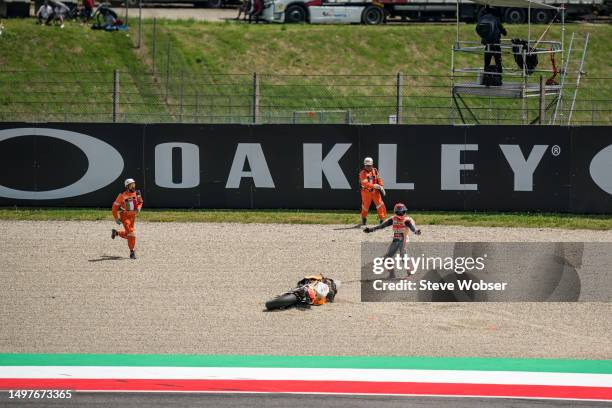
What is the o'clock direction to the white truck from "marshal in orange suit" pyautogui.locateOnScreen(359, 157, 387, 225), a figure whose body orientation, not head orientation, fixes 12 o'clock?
The white truck is roughly at 6 o'clock from the marshal in orange suit.

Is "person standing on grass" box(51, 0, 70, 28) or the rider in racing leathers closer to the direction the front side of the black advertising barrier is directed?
the rider in racing leathers

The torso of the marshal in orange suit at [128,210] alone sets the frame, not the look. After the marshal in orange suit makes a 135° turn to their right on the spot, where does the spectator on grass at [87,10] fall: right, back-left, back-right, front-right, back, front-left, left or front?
right

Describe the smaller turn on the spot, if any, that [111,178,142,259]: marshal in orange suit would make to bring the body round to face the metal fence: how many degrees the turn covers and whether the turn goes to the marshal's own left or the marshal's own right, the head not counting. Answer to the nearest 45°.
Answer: approximately 135° to the marshal's own left

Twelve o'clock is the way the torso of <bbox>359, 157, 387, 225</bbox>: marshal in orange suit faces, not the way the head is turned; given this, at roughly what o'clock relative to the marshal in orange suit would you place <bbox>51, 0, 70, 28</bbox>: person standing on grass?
The person standing on grass is roughly at 5 o'clock from the marshal in orange suit.

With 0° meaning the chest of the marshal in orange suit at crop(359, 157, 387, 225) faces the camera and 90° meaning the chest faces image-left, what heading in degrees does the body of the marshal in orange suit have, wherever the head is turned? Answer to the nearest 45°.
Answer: approximately 0°

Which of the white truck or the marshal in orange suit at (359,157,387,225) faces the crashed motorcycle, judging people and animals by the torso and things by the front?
the marshal in orange suit

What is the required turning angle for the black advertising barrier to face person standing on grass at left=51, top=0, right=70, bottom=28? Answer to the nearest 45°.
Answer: approximately 135° to its right

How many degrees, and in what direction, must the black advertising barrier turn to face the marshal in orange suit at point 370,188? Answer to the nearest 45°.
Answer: approximately 45° to its left

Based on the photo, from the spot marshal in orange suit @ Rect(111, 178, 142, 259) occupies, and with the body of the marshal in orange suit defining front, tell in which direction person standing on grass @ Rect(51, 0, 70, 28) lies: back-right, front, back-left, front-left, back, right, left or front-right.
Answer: back-left

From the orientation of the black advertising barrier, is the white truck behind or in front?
behind

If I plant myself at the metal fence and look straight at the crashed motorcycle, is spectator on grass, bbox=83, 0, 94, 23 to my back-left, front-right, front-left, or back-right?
back-right

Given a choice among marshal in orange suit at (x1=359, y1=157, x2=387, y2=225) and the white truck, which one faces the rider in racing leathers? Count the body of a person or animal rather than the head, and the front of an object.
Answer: the marshal in orange suit
